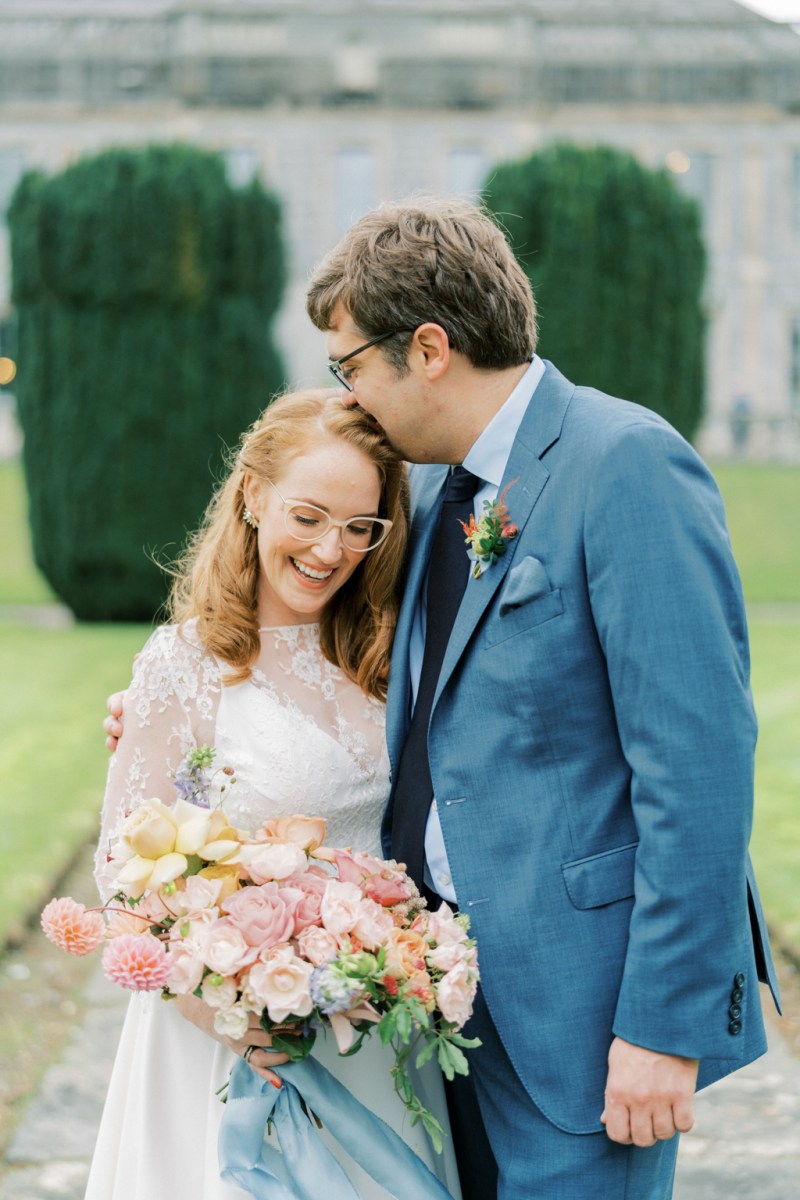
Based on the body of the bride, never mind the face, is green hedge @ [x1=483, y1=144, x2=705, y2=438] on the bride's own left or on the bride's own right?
on the bride's own left

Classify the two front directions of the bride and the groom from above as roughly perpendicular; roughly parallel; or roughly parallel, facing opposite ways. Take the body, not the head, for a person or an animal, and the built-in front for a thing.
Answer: roughly perpendicular

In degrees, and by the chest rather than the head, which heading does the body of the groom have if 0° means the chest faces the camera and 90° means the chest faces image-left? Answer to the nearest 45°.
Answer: approximately 45°

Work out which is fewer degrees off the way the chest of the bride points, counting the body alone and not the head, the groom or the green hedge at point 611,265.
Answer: the groom

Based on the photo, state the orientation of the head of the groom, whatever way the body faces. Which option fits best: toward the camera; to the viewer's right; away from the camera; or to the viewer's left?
to the viewer's left

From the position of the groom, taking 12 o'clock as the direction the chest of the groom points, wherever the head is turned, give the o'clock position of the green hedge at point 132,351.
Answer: The green hedge is roughly at 4 o'clock from the groom.

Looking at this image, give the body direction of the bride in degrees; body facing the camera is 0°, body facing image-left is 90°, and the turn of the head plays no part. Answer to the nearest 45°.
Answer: approximately 315°

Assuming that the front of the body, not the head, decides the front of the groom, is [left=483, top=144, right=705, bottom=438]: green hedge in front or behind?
behind
